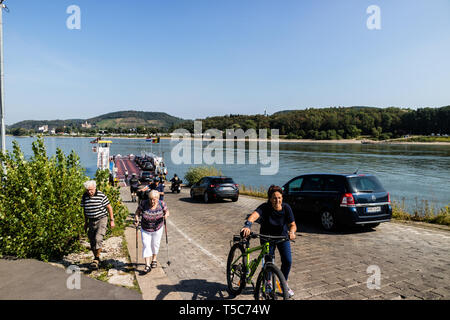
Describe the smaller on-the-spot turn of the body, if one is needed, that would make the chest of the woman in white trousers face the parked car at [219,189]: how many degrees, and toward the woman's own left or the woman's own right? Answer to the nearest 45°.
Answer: approximately 180°

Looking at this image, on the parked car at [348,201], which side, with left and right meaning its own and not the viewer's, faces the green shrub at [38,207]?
left

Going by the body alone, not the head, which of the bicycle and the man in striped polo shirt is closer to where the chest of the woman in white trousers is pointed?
the bicycle

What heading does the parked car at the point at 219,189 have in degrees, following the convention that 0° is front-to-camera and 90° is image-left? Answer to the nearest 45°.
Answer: approximately 135°

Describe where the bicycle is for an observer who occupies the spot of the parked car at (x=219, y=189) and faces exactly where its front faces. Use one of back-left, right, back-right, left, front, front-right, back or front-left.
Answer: back-left

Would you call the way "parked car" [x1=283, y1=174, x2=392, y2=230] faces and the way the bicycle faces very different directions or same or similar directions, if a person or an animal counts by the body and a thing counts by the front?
very different directions

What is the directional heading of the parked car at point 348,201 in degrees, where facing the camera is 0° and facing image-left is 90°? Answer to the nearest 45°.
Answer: approximately 135°

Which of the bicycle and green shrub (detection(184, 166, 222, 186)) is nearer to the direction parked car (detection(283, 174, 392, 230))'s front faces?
the green shrub

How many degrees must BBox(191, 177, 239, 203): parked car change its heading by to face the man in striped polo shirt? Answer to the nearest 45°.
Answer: approximately 135° to its left

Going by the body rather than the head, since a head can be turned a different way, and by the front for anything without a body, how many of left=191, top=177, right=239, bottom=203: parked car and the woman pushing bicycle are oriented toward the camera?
1

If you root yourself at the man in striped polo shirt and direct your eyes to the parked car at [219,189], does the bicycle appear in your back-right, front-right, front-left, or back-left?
back-right

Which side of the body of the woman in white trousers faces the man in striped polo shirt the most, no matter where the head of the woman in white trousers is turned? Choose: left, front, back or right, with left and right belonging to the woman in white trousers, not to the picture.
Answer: right

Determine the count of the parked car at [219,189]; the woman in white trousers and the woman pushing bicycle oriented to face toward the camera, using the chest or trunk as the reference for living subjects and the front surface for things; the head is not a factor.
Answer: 2
